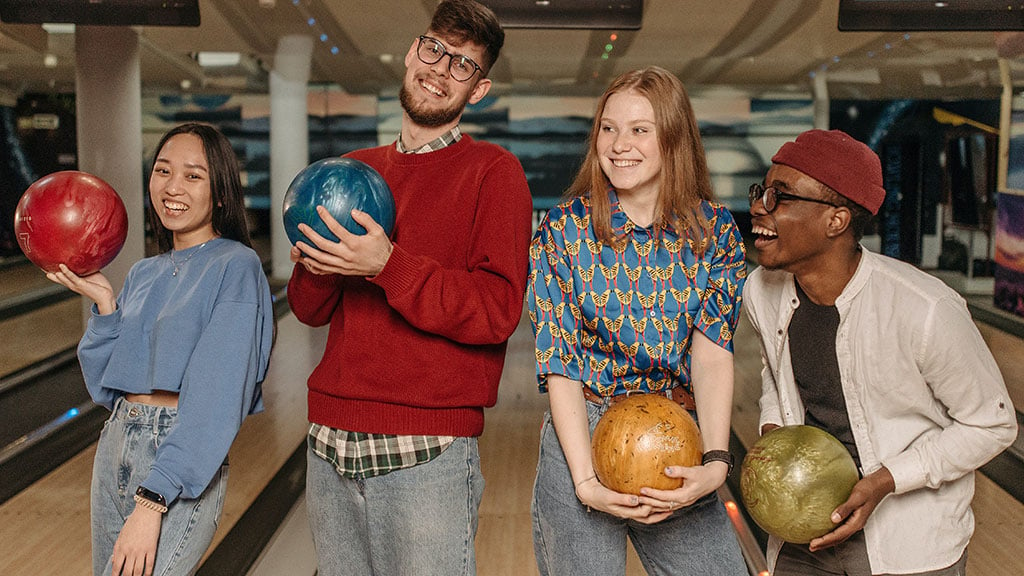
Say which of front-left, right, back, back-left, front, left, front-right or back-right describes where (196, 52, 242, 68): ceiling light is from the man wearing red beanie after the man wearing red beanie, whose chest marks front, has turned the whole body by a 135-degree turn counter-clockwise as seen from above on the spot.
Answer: back-left

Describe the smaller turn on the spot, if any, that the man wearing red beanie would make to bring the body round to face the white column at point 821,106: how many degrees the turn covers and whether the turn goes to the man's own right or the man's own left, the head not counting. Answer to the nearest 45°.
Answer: approximately 135° to the man's own right

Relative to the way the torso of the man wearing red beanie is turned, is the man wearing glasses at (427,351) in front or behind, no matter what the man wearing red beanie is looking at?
in front

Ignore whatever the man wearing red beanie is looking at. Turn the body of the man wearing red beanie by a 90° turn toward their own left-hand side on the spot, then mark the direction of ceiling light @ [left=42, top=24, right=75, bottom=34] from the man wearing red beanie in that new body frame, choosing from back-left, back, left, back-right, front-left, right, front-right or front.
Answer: back

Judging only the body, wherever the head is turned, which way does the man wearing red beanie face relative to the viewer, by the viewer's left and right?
facing the viewer and to the left of the viewer

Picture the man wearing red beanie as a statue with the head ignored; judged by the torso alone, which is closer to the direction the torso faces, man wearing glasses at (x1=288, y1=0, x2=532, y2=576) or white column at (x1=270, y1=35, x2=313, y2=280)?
the man wearing glasses

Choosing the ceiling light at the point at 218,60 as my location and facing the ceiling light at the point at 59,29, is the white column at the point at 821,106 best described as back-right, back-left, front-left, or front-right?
back-left

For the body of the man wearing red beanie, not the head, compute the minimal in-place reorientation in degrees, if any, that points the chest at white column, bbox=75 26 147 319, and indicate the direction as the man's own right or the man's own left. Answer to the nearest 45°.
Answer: approximately 90° to the man's own right

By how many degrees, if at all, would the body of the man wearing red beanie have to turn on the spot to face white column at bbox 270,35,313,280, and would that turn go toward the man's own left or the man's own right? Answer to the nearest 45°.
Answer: approximately 90° to the man's own right
